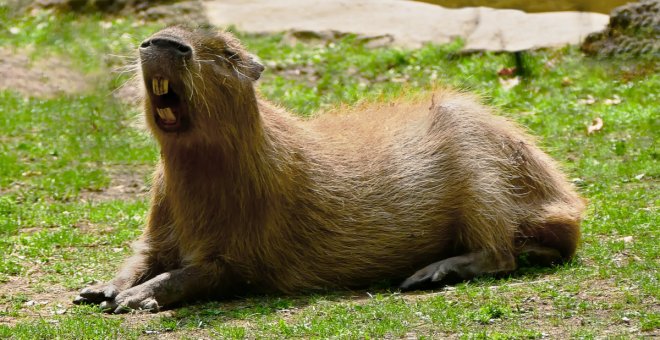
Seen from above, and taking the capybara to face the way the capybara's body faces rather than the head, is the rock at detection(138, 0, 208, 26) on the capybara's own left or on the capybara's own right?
on the capybara's own right

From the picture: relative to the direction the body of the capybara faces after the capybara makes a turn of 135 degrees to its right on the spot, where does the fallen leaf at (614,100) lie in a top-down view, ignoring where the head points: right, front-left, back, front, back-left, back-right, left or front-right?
front-right

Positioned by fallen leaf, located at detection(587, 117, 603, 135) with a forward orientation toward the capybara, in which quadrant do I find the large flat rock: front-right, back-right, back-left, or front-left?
back-right

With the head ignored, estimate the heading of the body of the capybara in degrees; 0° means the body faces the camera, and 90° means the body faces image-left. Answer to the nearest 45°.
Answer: approximately 45°

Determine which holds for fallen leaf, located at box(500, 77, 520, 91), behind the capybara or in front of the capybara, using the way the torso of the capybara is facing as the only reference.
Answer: behind

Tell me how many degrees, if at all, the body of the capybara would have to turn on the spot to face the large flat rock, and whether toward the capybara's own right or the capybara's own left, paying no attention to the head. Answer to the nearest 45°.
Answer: approximately 135° to the capybara's own right

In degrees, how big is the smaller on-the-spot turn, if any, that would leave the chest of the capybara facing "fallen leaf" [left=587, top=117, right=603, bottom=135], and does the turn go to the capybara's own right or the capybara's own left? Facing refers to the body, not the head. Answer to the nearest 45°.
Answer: approximately 180°

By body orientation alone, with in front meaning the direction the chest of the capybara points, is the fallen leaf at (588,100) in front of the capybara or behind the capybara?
behind
